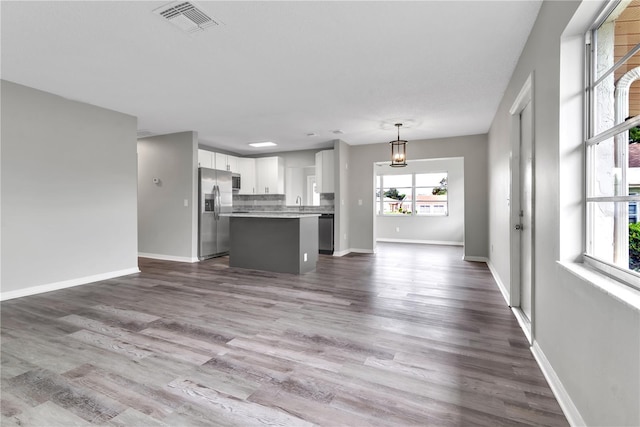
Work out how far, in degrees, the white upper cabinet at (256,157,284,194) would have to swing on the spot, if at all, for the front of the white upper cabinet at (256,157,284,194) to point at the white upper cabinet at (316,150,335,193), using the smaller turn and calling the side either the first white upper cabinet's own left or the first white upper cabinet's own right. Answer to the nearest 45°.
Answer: approximately 90° to the first white upper cabinet's own left

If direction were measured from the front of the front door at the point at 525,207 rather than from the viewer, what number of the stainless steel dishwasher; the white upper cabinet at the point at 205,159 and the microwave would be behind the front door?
0

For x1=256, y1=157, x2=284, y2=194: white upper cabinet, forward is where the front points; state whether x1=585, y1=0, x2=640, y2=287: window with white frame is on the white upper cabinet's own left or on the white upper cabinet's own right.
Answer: on the white upper cabinet's own left

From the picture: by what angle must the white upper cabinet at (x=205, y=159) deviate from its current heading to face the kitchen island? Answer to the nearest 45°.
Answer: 0° — it already faces it

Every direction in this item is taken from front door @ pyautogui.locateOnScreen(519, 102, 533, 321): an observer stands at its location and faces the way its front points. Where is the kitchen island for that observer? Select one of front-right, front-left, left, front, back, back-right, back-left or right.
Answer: front

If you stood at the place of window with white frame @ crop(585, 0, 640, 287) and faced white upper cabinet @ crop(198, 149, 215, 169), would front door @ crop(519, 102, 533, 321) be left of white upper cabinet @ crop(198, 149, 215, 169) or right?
right

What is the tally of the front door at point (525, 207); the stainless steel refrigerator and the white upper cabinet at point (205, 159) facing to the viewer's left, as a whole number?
1

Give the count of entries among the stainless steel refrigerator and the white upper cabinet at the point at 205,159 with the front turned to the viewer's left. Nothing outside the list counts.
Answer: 0

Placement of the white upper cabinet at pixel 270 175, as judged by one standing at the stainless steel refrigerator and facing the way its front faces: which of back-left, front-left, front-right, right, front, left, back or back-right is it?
left

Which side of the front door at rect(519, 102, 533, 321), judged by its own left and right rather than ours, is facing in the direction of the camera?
left

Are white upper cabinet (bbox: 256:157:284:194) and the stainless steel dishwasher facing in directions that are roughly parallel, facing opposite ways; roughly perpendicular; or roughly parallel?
roughly parallel

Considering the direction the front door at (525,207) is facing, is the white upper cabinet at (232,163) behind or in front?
in front

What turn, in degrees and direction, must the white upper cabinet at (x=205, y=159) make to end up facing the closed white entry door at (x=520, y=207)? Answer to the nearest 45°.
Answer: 0° — it already faces it

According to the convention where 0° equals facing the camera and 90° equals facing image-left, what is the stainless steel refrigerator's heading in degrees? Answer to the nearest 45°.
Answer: approximately 315°

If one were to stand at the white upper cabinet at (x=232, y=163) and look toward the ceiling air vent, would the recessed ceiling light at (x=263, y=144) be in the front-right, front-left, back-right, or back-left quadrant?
front-left

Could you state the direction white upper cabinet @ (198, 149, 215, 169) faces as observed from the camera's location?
facing the viewer and to the right of the viewer

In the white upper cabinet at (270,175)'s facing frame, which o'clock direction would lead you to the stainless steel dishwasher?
The stainless steel dishwasher is roughly at 9 o'clock from the white upper cabinet.
